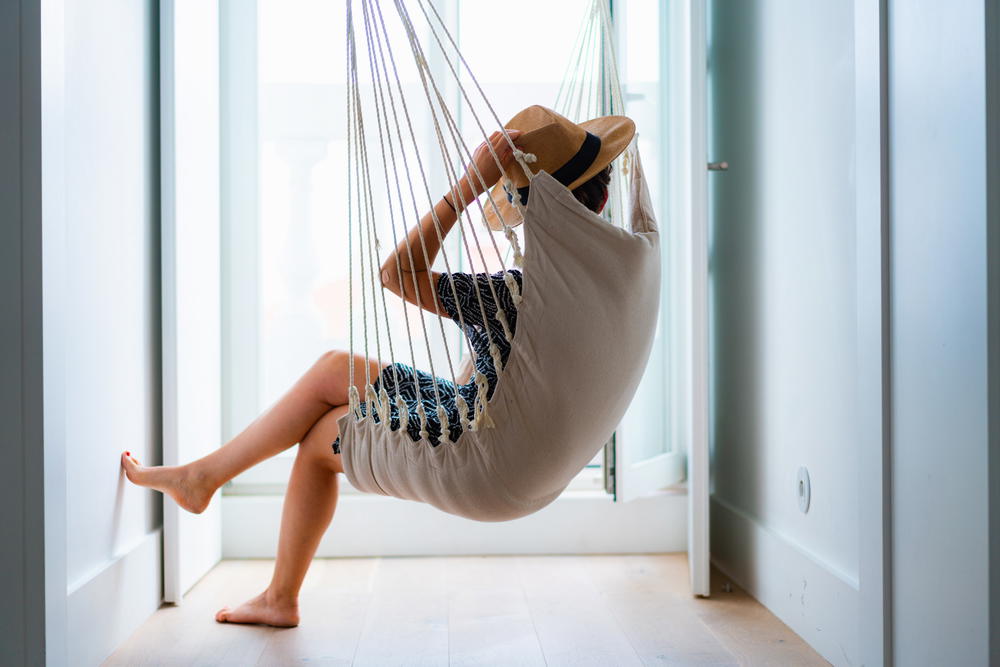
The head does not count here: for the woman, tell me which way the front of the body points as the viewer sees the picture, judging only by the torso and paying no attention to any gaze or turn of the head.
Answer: to the viewer's left
